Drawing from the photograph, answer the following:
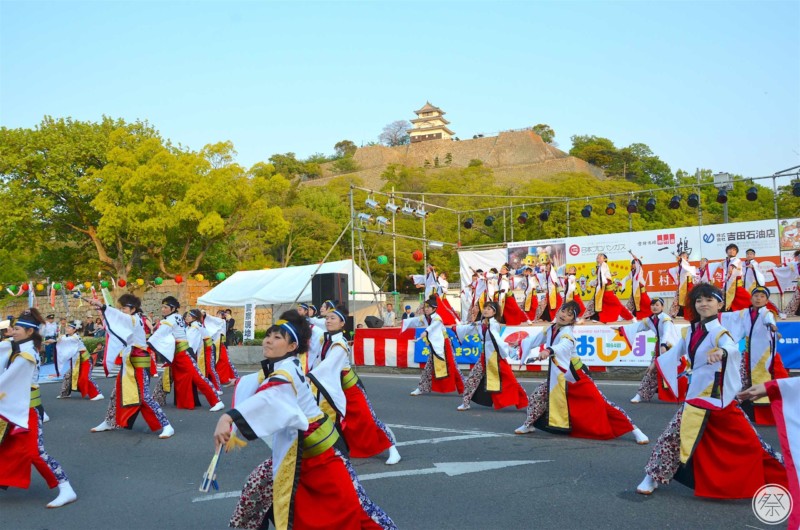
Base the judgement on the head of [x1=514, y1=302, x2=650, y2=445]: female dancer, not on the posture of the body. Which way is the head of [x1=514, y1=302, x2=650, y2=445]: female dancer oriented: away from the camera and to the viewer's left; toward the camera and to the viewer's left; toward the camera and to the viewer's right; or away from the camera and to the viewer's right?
toward the camera and to the viewer's left

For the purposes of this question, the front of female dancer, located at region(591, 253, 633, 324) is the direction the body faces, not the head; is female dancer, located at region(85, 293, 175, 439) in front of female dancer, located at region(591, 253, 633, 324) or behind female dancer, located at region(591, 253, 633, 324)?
in front

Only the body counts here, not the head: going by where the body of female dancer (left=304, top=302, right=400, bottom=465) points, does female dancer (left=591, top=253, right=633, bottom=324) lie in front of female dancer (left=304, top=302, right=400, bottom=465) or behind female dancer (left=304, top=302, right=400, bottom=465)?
behind

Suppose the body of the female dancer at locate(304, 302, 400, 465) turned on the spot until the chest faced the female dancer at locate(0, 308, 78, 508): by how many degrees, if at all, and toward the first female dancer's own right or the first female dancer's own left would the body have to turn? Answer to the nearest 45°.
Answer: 0° — they already face them

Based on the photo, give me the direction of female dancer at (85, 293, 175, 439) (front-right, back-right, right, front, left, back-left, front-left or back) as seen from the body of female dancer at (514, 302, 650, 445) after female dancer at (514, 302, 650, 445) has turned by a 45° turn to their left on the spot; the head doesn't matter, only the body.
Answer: right

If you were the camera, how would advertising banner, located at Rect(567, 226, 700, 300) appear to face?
facing the viewer and to the left of the viewer

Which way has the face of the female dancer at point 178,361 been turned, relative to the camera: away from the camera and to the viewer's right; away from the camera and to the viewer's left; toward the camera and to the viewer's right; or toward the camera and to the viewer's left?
toward the camera and to the viewer's left

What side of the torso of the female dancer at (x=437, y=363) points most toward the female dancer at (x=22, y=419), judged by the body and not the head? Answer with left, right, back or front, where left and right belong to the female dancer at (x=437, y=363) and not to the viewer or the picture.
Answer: front

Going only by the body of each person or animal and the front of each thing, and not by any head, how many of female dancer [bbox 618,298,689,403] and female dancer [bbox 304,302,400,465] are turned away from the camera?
0

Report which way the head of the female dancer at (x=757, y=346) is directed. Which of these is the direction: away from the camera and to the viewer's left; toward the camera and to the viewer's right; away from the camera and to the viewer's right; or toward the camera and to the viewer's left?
toward the camera and to the viewer's left
